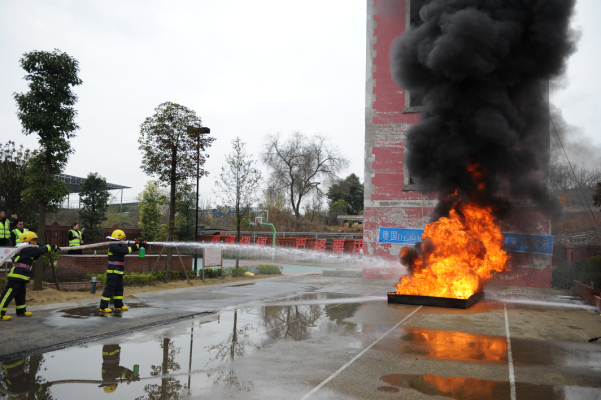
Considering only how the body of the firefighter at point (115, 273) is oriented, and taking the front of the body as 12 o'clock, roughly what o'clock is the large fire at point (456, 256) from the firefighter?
The large fire is roughly at 12 o'clock from the firefighter.

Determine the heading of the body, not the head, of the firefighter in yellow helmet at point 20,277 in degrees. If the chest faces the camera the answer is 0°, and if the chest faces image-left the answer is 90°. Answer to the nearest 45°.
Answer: approximately 270°

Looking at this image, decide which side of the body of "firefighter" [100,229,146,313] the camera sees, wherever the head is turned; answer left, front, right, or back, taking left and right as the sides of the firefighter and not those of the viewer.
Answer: right

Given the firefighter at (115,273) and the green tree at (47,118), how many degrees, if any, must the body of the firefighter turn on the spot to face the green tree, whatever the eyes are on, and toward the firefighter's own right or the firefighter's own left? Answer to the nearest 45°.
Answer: approximately 135° to the firefighter's own left

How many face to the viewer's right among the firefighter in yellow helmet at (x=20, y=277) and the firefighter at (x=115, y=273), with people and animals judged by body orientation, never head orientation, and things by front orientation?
2

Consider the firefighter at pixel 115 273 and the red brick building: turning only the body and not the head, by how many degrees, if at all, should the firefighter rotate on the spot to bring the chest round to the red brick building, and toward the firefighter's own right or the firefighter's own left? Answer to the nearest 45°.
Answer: approximately 45° to the firefighter's own left

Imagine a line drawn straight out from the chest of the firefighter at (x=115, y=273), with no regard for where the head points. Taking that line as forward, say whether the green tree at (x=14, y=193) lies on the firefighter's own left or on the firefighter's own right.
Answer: on the firefighter's own left

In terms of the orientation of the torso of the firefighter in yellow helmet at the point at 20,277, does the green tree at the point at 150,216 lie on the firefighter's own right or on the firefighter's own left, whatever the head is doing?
on the firefighter's own left

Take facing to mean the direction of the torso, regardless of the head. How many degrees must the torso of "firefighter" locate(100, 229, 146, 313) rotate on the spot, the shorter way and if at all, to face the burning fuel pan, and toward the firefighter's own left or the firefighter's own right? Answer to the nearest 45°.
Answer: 0° — they already face it

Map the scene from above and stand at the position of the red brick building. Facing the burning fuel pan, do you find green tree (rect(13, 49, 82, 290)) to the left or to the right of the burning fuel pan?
right

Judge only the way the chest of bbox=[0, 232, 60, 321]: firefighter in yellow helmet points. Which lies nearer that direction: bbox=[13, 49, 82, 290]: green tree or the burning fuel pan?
the burning fuel pan
